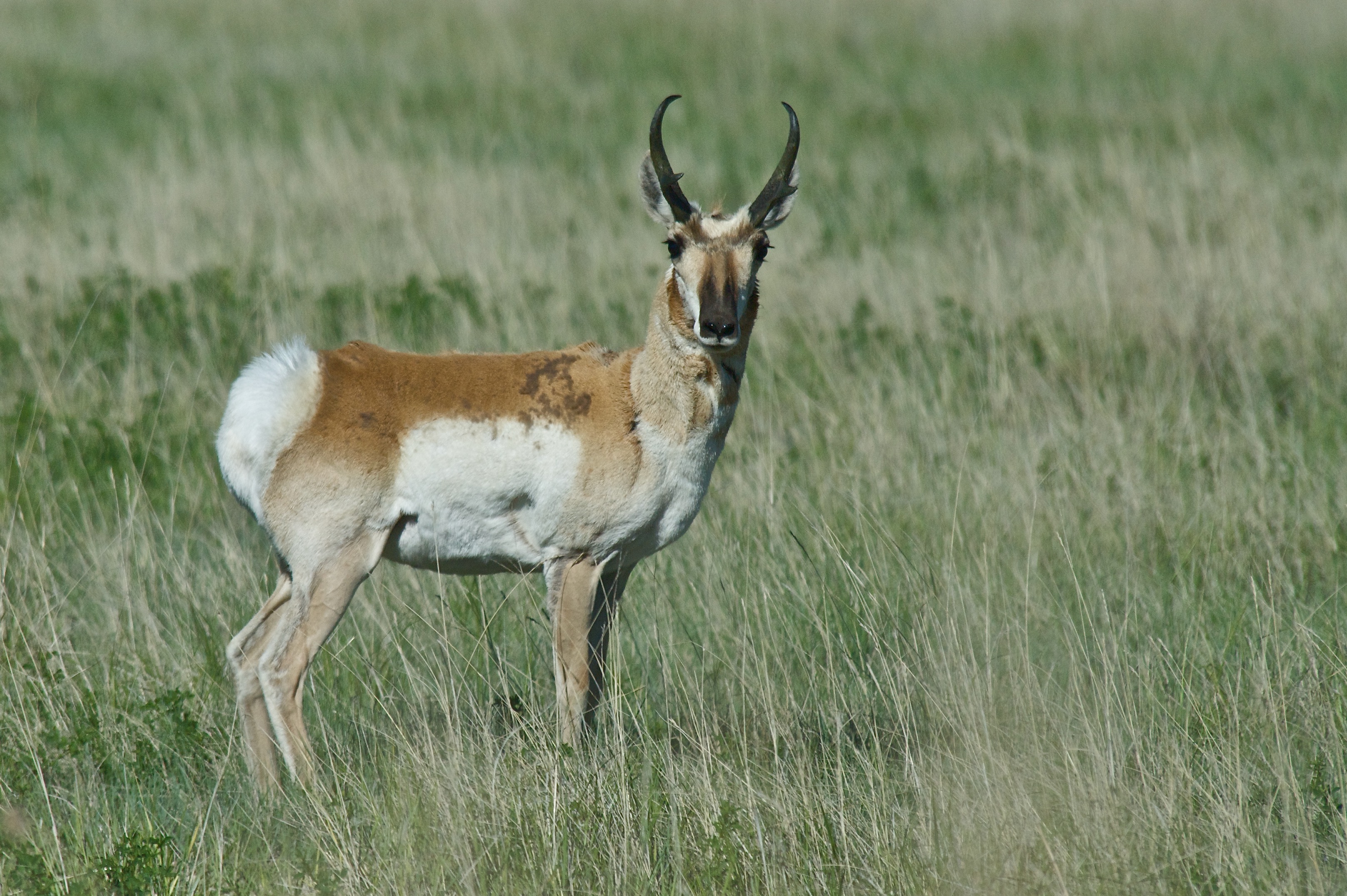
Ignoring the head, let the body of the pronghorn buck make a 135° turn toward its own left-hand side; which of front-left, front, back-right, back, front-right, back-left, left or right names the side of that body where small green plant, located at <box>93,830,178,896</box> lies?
left

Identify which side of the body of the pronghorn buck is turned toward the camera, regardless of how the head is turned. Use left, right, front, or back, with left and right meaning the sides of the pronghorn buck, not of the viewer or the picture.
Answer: right
